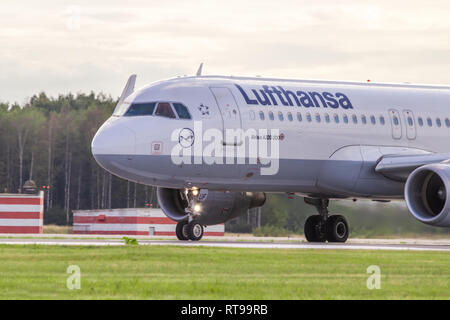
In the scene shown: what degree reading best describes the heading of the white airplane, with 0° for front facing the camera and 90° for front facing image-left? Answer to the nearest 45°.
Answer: approximately 45°
